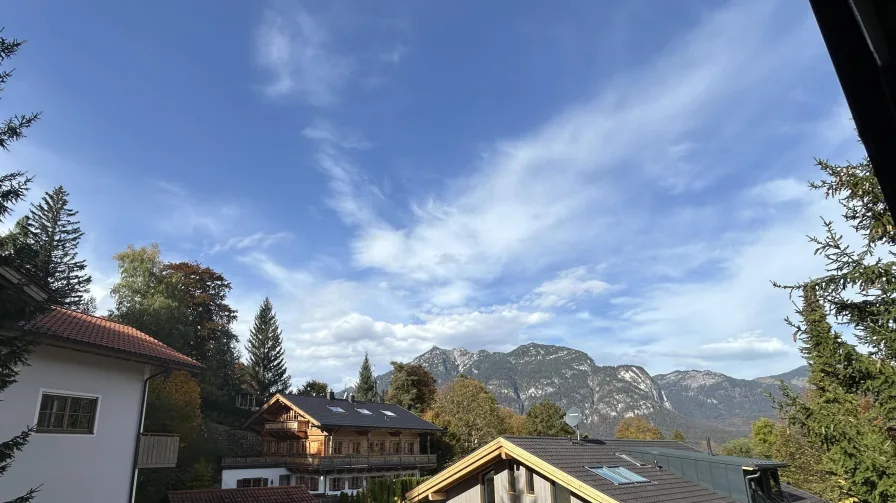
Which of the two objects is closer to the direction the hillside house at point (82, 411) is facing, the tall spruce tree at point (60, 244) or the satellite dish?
the satellite dish

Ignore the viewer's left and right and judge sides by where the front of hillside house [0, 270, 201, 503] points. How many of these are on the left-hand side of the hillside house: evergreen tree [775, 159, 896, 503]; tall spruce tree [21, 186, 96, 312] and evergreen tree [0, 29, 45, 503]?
1

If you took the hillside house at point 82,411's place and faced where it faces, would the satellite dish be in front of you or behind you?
in front

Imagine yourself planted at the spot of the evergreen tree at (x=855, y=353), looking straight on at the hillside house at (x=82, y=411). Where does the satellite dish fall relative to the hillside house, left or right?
right

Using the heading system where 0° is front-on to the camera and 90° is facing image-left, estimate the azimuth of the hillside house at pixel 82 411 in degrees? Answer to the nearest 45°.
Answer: approximately 270°

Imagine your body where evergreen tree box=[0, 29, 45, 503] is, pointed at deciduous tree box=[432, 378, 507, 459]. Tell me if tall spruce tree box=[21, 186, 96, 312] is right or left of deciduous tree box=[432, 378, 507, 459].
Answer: left

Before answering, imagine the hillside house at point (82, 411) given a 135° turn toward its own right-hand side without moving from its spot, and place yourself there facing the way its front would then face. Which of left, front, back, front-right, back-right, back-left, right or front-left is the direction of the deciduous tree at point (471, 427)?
back

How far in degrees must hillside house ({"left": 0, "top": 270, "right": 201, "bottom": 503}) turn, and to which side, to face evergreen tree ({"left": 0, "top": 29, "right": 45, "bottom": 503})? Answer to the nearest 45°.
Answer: approximately 90° to its right

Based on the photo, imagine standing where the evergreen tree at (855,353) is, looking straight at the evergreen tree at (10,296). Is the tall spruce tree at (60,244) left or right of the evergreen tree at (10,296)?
right
